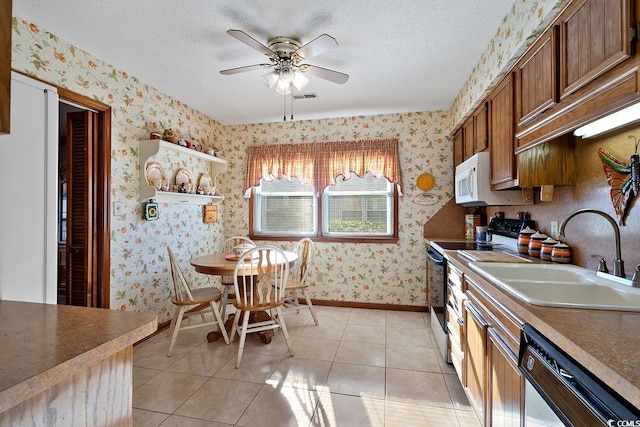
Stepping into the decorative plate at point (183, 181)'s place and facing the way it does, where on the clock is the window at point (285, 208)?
The window is roughly at 10 o'clock from the decorative plate.

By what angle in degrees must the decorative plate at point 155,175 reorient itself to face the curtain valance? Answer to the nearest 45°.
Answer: approximately 45° to its left

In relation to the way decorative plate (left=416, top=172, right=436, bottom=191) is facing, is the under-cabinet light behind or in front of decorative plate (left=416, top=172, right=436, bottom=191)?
in front

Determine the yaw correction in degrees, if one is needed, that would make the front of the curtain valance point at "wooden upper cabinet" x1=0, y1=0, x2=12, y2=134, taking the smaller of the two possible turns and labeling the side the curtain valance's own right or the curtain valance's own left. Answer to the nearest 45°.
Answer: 0° — it already faces it

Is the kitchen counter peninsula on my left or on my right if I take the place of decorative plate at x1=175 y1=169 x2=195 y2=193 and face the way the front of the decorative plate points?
on my right

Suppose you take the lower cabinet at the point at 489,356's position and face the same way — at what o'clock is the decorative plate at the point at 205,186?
The decorative plate is roughly at 2 o'clock from the lower cabinet.

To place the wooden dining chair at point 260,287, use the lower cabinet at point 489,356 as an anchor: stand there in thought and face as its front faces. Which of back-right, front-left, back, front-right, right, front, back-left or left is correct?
front-right

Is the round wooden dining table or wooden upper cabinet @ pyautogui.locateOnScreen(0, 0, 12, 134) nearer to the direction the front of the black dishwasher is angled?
the wooden upper cabinet

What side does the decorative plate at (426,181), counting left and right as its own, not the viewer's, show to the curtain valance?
right

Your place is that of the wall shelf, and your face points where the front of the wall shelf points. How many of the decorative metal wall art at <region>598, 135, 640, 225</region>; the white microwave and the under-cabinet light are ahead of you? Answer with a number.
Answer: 3

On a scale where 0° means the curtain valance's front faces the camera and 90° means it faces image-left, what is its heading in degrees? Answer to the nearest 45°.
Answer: approximately 0°

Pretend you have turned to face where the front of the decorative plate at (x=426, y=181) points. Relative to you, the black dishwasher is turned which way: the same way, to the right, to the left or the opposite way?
to the right

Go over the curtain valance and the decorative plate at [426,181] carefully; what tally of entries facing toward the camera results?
2

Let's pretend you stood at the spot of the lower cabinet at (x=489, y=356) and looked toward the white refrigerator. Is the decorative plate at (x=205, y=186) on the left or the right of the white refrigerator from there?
right

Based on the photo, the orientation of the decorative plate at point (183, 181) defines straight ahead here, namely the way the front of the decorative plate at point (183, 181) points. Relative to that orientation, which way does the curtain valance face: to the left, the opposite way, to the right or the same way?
to the right
